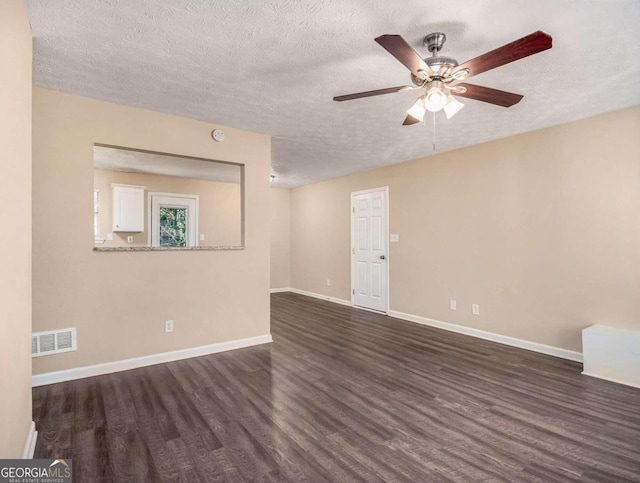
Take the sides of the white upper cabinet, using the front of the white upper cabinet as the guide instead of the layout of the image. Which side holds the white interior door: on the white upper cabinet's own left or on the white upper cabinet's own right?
on the white upper cabinet's own left

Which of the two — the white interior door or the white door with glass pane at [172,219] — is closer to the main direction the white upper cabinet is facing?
the white interior door

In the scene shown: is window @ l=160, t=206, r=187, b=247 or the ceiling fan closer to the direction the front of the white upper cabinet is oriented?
the ceiling fan

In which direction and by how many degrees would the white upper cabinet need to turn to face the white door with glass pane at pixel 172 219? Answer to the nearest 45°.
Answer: approximately 135° to its left

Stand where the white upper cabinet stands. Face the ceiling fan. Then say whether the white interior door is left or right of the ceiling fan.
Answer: left

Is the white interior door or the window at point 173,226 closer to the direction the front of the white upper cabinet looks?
the white interior door

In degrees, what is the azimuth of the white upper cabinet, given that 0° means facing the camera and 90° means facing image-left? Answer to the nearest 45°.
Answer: approximately 0°

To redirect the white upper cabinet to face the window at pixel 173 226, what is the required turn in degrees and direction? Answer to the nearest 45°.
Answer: approximately 135° to its left
